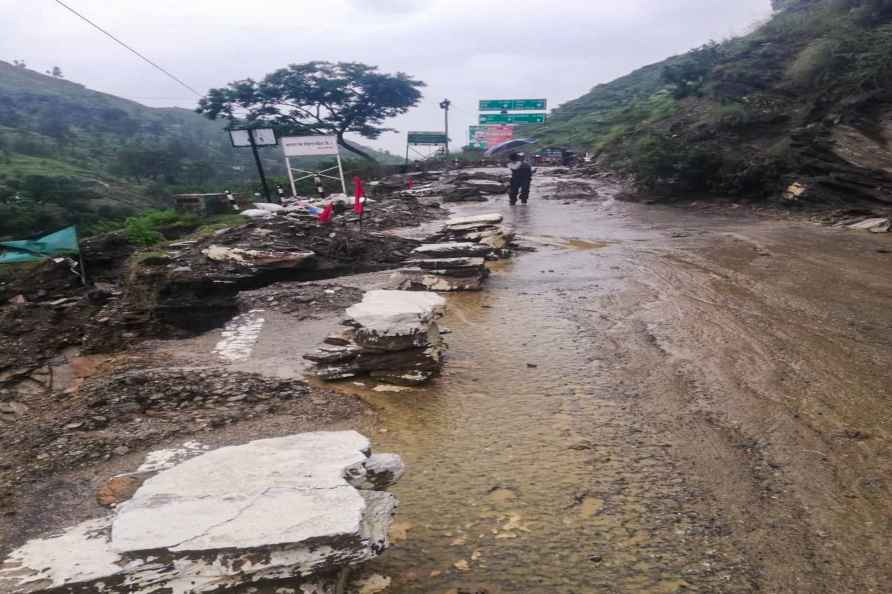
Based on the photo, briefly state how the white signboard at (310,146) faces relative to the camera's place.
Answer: facing the viewer

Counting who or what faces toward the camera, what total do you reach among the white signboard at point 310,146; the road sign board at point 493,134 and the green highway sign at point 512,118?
3

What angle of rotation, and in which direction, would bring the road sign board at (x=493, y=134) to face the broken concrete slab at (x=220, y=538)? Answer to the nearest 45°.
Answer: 0° — it already faces it

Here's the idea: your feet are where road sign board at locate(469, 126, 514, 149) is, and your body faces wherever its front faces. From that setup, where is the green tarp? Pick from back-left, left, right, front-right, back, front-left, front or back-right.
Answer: front

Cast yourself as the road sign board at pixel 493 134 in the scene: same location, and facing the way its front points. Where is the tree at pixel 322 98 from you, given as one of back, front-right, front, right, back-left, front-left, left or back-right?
front-right

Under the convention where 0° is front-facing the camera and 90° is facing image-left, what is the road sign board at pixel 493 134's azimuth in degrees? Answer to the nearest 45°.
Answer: approximately 0°

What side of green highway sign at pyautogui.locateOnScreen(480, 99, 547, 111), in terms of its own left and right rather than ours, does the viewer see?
front

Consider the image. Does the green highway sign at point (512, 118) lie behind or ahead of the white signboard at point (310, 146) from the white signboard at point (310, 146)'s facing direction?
behind

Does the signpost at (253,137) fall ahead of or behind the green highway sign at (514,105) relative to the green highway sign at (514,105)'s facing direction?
ahead

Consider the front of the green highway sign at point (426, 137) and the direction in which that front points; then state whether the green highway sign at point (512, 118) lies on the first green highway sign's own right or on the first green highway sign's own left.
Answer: on the first green highway sign's own left

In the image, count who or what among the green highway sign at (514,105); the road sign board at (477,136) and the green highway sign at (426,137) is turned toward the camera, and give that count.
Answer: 3

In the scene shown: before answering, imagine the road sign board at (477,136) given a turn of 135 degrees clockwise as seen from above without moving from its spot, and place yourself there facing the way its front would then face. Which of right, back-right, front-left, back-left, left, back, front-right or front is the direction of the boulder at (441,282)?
back-left

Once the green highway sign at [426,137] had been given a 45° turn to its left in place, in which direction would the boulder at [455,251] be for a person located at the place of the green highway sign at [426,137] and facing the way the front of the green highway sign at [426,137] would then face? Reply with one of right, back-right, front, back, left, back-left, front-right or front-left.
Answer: front-right

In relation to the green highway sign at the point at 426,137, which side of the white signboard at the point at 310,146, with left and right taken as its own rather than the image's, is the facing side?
back
